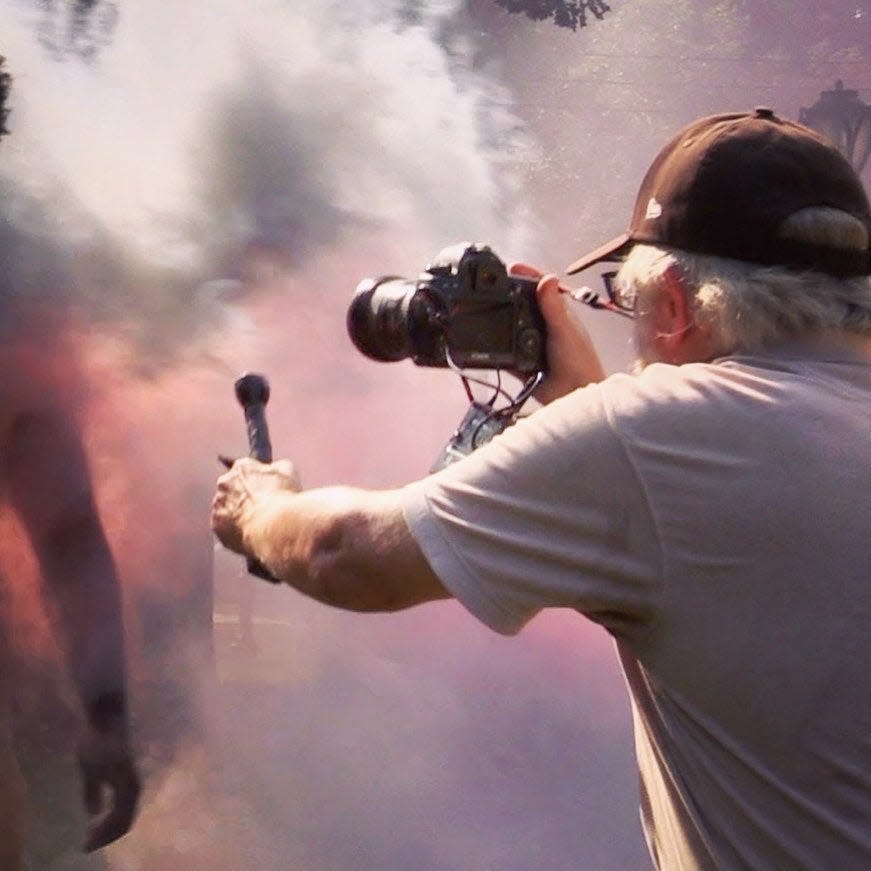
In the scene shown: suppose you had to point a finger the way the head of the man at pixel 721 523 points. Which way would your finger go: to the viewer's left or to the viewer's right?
to the viewer's left

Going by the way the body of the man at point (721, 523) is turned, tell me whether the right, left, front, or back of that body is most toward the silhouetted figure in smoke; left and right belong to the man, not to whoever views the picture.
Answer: front

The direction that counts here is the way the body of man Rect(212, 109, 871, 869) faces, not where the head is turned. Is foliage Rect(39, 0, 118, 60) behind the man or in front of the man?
in front

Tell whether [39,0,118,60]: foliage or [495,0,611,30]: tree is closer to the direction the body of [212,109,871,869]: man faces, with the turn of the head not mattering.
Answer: the foliage

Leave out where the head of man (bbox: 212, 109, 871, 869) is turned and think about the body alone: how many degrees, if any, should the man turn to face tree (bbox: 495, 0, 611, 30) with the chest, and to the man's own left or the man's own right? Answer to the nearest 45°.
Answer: approximately 45° to the man's own right

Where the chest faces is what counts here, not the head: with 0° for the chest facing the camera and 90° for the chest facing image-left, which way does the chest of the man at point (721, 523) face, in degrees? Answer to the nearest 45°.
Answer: approximately 135°
